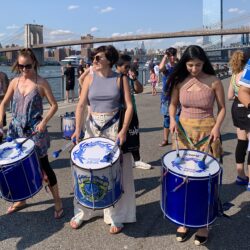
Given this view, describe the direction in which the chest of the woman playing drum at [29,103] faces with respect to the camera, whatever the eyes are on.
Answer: toward the camera

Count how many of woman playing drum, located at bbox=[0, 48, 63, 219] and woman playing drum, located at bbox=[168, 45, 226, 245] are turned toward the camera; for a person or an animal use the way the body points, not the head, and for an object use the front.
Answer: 2

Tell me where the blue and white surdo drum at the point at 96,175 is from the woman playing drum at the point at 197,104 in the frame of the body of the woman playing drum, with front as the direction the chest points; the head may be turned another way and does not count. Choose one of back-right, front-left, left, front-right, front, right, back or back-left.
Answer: front-right

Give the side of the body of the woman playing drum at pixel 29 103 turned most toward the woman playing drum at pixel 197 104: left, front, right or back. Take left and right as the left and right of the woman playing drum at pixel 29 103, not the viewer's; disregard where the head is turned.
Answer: left

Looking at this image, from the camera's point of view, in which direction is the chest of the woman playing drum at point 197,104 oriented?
toward the camera

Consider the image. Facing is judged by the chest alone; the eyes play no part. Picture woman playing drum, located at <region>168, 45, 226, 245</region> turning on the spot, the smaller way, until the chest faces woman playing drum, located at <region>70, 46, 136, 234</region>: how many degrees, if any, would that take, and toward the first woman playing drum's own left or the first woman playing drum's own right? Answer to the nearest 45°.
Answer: approximately 90° to the first woman playing drum's own right
